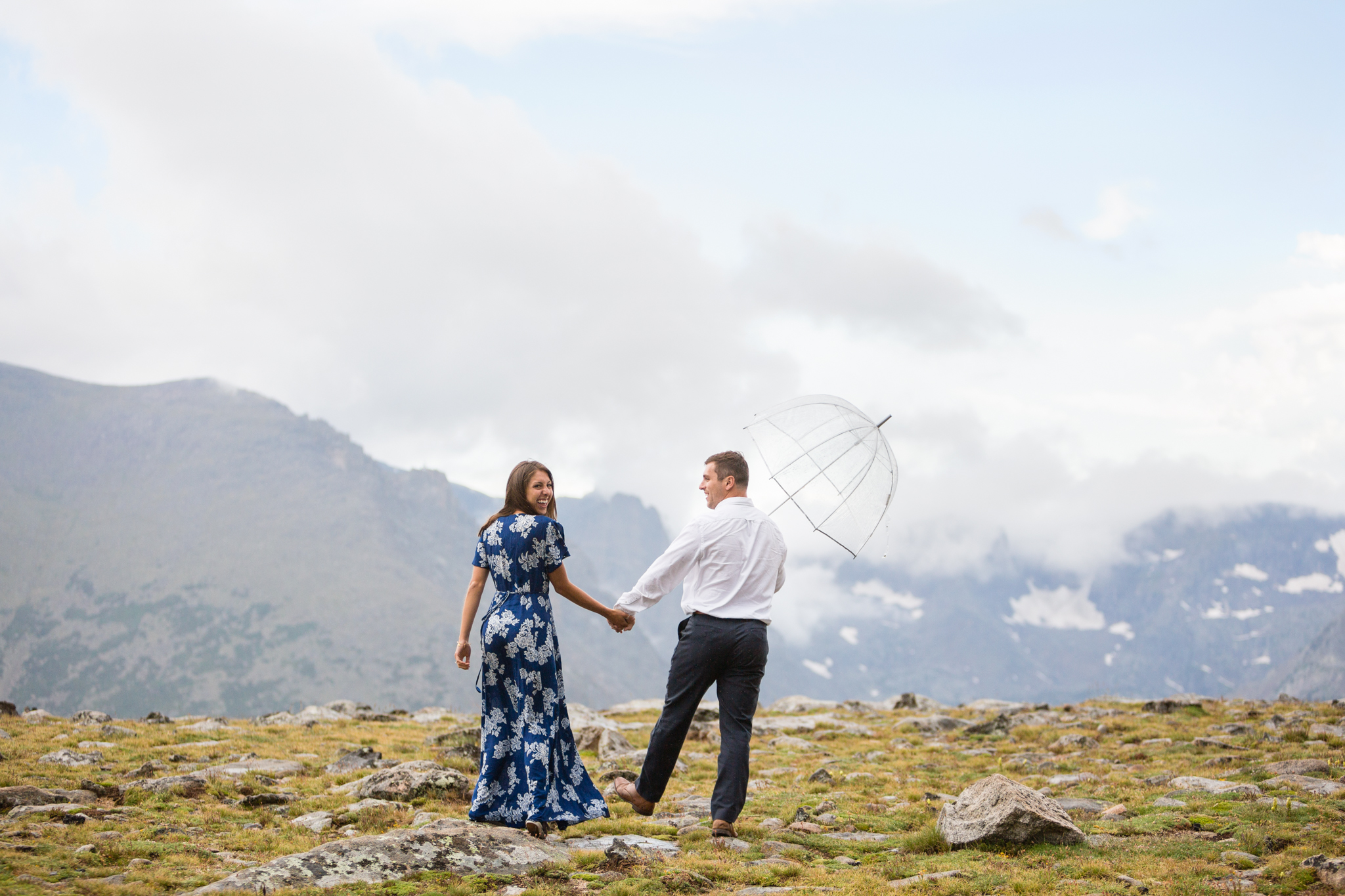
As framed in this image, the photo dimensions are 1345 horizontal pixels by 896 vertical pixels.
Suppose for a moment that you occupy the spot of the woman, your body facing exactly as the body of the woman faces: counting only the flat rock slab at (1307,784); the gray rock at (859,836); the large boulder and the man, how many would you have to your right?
4

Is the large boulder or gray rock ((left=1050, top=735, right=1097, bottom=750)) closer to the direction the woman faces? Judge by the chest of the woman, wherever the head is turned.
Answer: the gray rock

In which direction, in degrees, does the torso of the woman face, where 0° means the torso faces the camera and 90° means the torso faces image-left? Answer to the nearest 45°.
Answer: approximately 180°

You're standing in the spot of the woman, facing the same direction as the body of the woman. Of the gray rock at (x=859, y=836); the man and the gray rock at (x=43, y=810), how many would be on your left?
1

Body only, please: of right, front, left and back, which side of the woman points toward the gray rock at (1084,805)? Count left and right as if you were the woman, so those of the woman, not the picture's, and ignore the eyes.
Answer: right

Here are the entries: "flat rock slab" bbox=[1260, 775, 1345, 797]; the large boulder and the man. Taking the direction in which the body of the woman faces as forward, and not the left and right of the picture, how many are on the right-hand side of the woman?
3

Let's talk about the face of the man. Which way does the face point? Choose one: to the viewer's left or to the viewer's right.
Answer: to the viewer's left

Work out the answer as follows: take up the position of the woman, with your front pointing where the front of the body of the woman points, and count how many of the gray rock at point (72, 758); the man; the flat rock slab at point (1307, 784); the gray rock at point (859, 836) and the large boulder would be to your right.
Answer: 4

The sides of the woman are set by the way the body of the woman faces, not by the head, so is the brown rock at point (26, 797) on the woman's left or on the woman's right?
on the woman's left

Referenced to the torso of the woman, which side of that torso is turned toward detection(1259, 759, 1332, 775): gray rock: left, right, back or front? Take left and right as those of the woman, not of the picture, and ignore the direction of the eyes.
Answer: right

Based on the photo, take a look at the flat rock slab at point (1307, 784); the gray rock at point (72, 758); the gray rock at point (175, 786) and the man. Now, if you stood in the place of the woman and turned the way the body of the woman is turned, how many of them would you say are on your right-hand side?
2
